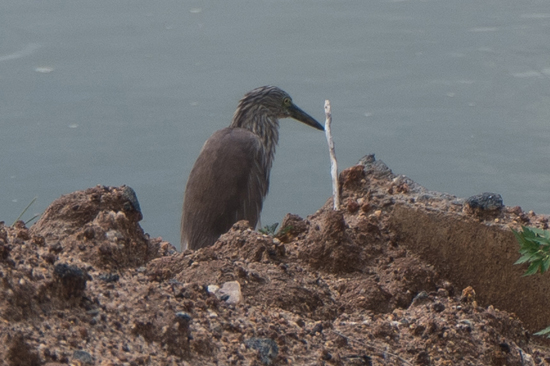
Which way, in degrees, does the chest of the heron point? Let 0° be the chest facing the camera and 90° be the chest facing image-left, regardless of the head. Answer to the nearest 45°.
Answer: approximately 270°

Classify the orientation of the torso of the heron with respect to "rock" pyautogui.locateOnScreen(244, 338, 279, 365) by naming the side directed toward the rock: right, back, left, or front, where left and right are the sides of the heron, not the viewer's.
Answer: right

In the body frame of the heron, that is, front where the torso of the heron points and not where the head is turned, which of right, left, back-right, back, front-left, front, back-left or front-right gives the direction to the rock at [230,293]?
right
